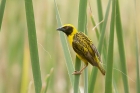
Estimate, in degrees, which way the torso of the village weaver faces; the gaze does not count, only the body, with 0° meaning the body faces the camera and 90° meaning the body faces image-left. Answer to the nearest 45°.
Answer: approximately 90°
